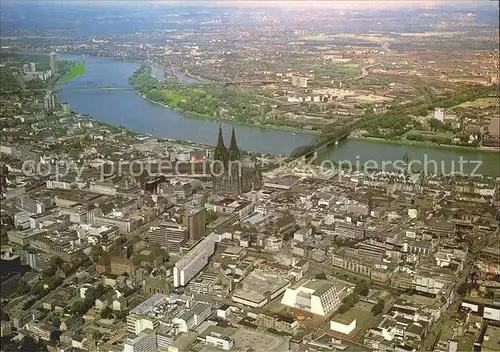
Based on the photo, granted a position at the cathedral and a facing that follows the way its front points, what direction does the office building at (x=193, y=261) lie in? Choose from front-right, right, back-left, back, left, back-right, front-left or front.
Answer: front-left

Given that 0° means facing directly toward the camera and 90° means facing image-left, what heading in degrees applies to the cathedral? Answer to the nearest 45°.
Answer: approximately 45°

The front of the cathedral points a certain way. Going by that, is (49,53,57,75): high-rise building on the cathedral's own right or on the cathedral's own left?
on the cathedral's own right

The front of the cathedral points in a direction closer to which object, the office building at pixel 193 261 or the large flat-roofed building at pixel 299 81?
the office building

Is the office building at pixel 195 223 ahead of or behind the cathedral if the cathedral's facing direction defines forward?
ahead

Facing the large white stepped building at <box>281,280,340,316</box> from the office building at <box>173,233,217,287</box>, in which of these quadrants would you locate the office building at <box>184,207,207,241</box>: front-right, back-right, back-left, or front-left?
back-left

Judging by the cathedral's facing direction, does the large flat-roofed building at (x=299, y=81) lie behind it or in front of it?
behind

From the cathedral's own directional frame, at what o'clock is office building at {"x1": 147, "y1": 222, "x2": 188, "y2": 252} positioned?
The office building is roughly at 11 o'clock from the cathedral.

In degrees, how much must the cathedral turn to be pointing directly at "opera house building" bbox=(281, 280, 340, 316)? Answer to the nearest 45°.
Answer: approximately 45° to its left

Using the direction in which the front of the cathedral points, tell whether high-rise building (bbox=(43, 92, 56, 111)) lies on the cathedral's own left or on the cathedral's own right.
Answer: on the cathedral's own right
